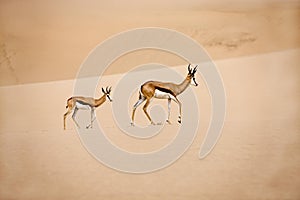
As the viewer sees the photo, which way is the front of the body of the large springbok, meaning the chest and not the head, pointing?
to the viewer's right

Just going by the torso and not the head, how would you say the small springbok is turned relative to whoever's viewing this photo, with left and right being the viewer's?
facing to the right of the viewer

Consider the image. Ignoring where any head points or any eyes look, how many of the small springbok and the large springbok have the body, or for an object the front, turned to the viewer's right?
2

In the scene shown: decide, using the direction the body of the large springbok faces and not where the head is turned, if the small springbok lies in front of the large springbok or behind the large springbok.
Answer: behind

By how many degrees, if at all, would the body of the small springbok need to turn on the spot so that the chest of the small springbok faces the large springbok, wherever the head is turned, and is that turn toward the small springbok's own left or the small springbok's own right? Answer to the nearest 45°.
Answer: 0° — it already faces it
